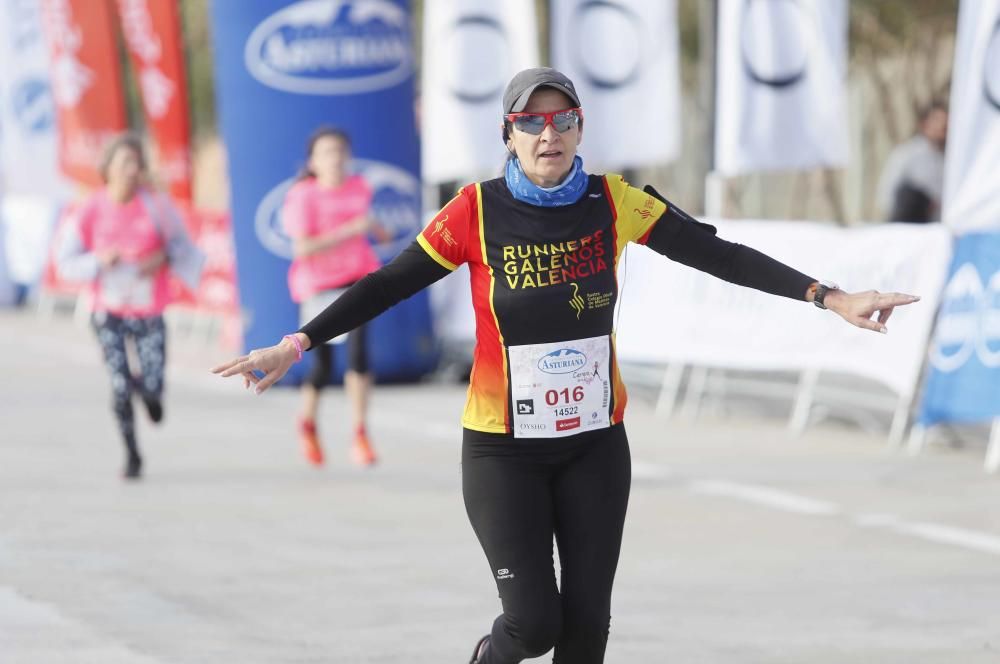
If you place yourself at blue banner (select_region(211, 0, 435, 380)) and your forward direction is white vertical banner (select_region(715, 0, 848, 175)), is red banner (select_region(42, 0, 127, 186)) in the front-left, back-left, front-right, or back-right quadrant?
back-left

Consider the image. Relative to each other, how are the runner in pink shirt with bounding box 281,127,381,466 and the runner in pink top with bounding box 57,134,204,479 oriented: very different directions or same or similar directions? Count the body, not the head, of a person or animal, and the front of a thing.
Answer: same or similar directions

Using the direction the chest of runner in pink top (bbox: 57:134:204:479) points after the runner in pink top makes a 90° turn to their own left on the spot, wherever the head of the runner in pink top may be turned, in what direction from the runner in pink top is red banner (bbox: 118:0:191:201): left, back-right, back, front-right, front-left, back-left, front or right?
left

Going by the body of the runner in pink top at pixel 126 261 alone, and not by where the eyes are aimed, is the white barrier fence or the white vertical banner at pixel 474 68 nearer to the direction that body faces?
the white barrier fence

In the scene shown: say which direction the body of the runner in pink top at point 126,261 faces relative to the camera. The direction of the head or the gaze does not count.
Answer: toward the camera

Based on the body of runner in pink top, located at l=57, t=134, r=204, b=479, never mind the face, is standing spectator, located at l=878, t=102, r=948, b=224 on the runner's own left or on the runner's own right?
on the runner's own left

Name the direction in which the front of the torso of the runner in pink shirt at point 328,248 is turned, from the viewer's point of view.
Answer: toward the camera

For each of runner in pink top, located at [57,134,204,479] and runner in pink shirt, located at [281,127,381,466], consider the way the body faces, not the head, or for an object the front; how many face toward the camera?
2

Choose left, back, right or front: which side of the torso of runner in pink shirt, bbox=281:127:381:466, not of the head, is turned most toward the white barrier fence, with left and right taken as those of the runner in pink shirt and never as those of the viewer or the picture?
left

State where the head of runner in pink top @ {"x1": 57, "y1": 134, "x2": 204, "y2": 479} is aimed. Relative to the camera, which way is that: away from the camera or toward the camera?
toward the camera

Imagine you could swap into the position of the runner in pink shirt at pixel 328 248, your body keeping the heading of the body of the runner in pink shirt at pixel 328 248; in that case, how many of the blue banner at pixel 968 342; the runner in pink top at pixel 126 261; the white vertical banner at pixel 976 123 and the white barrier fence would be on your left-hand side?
3

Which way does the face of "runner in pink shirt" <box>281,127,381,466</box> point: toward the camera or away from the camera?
toward the camera

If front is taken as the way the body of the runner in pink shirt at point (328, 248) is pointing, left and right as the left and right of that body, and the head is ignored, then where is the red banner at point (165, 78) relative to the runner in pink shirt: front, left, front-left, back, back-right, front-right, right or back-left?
back
